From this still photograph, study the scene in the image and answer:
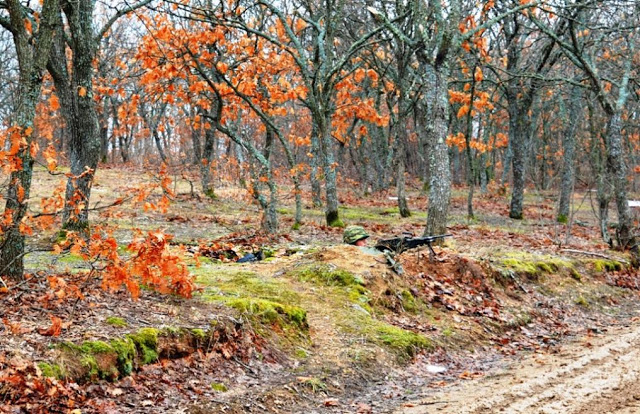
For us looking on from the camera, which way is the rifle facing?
facing to the right of the viewer

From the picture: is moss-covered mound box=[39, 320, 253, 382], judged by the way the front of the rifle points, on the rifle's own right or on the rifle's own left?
on the rifle's own right

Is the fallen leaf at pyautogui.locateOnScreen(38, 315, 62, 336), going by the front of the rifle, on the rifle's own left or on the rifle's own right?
on the rifle's own right

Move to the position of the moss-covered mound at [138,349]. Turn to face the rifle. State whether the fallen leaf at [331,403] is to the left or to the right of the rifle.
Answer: right

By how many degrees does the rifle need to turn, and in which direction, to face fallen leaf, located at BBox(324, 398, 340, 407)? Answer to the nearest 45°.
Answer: approximately 90° to its right
